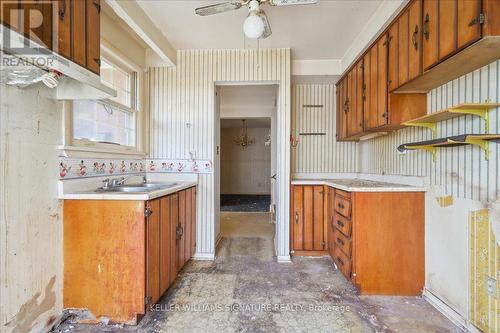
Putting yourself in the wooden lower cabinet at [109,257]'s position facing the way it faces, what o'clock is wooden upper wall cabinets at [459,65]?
The wooden upper wall cabinets is roughly at 1 o'clock from the wooden lower cabinet.

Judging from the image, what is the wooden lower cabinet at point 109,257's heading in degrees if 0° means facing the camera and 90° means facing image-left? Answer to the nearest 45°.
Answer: approximately 270°

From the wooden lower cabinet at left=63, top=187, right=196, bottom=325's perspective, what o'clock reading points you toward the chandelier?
The chandelier is roughly at 10 o'clock from the wooden lower cabinet.
